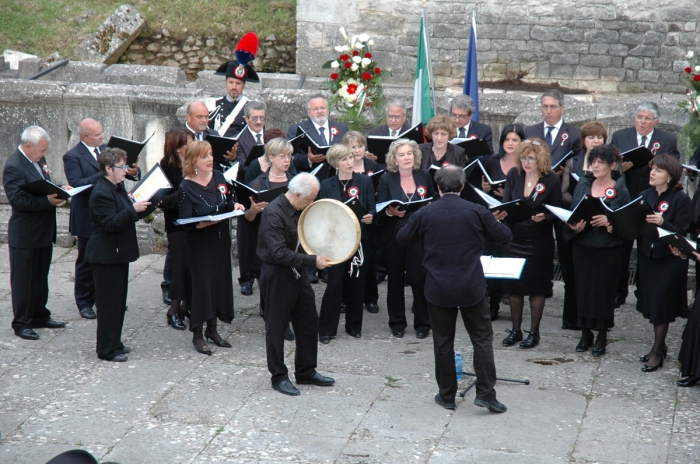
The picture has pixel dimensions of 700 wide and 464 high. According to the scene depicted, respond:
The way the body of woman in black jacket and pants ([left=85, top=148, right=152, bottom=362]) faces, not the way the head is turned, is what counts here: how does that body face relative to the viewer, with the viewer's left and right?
facing to the right of the viewer

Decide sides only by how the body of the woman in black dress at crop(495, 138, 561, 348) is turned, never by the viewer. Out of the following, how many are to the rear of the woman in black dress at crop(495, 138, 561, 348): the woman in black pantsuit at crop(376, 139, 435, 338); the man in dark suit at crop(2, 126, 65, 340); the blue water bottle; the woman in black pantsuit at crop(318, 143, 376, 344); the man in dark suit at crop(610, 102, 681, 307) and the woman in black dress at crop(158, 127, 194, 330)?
1

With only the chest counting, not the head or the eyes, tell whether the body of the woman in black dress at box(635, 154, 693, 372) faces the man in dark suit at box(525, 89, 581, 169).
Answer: no

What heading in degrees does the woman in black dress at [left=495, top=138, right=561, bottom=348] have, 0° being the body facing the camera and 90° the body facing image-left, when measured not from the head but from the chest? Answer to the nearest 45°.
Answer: approximately 45°

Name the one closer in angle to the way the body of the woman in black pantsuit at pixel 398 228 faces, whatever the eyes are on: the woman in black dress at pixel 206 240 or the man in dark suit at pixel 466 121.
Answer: the woman in black dress

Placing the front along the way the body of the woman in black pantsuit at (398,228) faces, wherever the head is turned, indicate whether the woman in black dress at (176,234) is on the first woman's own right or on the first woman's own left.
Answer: on the first woman's own right

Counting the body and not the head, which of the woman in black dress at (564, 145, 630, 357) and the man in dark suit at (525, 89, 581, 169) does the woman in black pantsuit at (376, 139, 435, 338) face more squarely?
the woman in black dress

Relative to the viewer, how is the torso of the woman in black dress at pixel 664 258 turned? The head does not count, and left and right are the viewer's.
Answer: facing the viewer and to the left of the viewer

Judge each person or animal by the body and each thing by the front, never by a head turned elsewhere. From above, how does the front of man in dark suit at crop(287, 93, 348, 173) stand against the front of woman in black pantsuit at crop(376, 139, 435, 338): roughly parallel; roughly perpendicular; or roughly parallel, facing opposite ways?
roughly parallel

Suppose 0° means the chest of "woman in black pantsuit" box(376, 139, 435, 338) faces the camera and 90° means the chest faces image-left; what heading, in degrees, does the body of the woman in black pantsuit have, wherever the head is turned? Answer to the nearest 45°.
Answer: approximately 0°

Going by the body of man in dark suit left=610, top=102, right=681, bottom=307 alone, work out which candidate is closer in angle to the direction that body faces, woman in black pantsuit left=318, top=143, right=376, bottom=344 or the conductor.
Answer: the conductor

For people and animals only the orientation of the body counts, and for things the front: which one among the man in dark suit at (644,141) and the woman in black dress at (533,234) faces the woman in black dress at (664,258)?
the man in dark suit

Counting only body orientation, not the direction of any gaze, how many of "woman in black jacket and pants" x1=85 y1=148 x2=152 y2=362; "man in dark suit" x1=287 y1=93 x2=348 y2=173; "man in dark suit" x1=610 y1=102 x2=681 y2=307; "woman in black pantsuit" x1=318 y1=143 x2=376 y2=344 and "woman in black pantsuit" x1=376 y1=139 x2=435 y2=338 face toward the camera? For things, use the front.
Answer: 4

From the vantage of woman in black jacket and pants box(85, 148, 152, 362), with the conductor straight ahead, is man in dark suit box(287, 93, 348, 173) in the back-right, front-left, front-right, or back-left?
front-left

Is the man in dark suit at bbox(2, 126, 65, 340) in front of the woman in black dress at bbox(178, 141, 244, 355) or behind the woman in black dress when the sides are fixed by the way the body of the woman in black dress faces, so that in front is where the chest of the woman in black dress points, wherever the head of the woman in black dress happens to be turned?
behind

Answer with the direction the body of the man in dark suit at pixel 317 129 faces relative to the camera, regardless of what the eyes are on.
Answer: toward the camera

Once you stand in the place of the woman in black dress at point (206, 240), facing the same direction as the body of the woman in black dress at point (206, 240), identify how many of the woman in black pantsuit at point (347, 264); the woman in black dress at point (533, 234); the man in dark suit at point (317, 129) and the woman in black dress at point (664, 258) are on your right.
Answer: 0

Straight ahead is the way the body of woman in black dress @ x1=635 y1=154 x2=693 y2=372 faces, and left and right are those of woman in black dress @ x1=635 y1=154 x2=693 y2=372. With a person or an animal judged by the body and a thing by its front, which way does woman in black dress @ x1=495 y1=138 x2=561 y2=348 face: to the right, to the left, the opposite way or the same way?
the same way

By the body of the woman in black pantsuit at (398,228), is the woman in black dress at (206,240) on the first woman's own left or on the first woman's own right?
on the first woman's own right

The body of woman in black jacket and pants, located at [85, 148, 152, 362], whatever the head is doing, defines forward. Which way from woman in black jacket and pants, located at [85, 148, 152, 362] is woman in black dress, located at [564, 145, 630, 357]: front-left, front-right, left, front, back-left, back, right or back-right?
front

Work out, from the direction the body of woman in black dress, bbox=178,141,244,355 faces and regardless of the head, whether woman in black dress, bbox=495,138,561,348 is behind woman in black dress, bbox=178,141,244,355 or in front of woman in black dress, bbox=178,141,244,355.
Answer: in front
